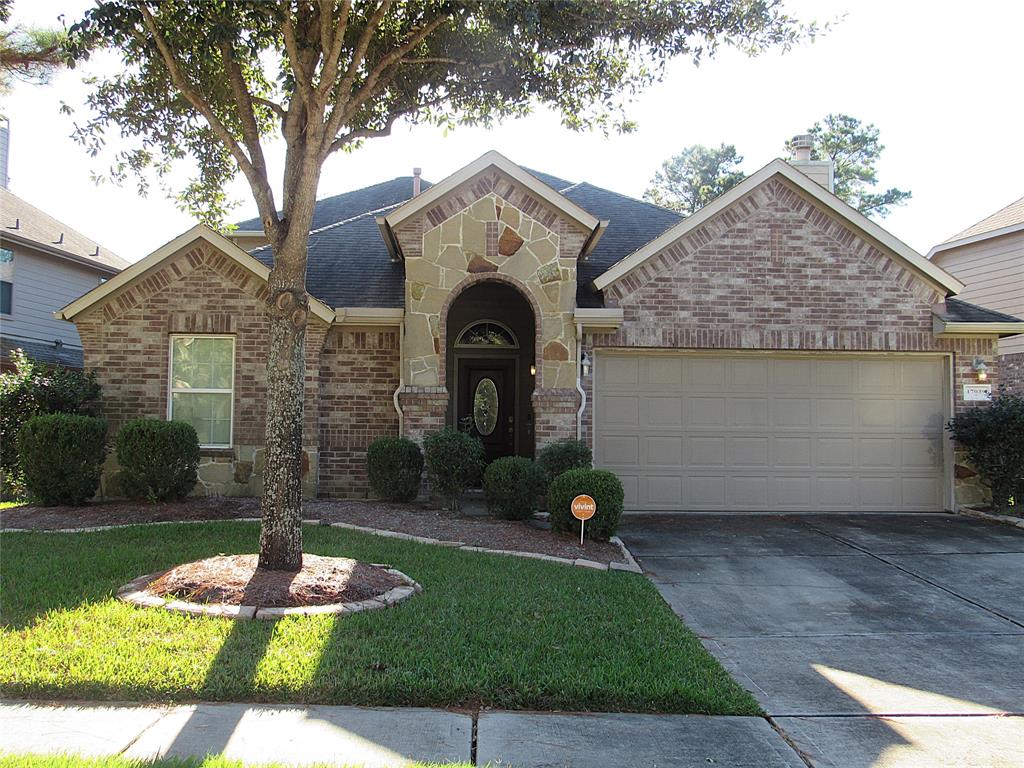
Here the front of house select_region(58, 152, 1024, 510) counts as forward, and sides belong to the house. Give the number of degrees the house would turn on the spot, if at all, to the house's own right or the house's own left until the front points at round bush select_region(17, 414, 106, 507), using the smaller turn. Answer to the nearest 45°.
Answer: approximately 90° to the house's own right

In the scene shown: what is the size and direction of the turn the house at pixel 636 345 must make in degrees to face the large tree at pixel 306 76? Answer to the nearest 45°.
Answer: approximately 45° to its right

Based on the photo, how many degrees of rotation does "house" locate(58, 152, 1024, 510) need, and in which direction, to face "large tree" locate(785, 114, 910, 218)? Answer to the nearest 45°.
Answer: approximately 135° to its left

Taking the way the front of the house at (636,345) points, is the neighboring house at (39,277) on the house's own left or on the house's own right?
on the house's own right

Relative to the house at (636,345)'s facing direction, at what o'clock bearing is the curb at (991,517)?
The curb is roughly at 9 o'clock from the house.

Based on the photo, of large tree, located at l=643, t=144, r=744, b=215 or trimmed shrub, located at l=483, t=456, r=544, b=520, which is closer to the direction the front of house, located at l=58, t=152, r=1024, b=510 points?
the trimmed shrub

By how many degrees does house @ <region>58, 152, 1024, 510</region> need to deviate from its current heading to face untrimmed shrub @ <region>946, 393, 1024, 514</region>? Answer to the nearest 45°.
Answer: approximately 90° to its left

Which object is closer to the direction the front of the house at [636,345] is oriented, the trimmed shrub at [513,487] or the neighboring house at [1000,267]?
the trimmed shrub

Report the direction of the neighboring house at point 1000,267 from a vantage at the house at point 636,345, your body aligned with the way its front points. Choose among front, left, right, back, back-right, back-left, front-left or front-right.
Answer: back-left

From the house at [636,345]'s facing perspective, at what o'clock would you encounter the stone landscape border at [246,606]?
The stone landscape border is roughly at 1 o'clock from the house.

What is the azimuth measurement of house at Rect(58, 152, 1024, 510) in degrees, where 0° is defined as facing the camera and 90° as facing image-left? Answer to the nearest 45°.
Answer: approximately 0°

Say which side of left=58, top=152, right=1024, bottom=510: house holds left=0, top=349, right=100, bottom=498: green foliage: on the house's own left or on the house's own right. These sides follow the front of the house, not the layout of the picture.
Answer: on the house's own right

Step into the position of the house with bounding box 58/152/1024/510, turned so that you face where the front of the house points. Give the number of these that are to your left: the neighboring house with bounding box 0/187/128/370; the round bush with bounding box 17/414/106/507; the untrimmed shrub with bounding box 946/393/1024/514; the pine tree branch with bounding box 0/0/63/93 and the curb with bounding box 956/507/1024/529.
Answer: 2

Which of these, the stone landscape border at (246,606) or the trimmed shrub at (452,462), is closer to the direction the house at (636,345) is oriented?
the stone landscape border

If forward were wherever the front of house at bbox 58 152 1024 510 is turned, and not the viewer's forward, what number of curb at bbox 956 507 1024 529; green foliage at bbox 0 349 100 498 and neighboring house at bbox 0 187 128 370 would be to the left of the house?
1
